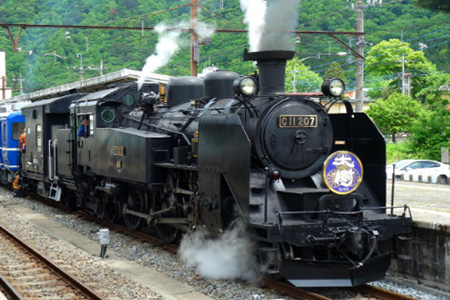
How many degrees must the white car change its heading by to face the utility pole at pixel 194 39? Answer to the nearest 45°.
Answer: approximately 45° to its left

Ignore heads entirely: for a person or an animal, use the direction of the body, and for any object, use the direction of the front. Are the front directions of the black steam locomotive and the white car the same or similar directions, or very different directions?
very different directions

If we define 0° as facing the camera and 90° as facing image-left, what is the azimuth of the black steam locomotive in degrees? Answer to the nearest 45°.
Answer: approximately 315°

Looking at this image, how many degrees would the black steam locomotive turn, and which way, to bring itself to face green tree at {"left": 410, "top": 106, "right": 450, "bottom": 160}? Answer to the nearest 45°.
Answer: approximately 90° to its left

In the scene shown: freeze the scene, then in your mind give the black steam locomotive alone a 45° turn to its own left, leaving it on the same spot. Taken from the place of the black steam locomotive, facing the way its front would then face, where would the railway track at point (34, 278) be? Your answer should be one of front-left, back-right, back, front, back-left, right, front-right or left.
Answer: back

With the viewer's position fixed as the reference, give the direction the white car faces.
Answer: facing to the left of the viewer

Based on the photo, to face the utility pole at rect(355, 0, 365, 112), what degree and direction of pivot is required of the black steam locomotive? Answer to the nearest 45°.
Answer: approximately 135° to its left

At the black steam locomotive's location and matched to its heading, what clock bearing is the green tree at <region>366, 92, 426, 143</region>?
The green tree is roughly at 8 o'clock from the black steam locomotive.

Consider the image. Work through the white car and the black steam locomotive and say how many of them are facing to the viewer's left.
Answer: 1

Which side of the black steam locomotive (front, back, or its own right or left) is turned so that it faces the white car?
left

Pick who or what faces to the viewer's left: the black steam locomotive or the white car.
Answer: the white car

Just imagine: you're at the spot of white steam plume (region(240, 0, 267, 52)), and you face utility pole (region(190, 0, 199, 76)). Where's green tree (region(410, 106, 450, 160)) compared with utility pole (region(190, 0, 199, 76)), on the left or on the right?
right
